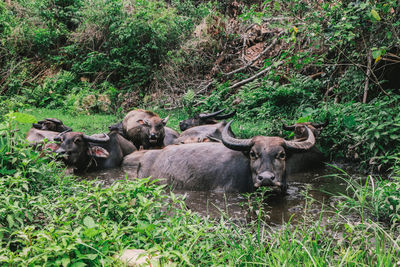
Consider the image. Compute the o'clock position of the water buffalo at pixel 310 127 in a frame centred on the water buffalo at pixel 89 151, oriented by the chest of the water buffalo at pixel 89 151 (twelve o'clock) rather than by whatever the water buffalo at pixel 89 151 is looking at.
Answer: the water buffalo at pixel 310 127 is roughly at 8 o'clock from the water buffalo at pixel 89 151.

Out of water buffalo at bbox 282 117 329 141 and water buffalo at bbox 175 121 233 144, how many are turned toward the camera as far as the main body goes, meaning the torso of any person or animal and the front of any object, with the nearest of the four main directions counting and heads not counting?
1

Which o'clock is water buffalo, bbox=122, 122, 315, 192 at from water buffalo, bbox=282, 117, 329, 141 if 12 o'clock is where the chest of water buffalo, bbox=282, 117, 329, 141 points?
water buffalo, bbox=122, 122, 315, 192 is roughly at 1 o'clock from water buffalo, bbox=282, 117, 329, 141.

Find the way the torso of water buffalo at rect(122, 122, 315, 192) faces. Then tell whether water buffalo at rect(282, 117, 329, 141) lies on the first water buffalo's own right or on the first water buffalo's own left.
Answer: on the first water buffalo's own left

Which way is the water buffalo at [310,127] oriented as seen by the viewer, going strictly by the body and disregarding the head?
toward the camera

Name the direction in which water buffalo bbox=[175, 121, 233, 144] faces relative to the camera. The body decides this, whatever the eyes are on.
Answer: to the viewer's left

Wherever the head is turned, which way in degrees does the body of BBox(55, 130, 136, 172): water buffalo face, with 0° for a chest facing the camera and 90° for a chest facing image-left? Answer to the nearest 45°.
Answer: approximately 45°

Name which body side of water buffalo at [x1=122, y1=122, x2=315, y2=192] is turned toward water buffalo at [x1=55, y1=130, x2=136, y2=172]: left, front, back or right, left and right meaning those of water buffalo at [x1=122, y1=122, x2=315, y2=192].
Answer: back

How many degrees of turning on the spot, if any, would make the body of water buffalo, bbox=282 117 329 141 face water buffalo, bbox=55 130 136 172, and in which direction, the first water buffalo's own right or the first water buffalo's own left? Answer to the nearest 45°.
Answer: approximately 90° to the first water buffalo's own right

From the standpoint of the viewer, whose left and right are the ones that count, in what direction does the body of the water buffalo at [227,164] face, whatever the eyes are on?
facing the viewer and to the right of the viewer

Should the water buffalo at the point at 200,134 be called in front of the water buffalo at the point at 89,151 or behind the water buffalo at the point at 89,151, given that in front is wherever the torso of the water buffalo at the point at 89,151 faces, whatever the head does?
behind

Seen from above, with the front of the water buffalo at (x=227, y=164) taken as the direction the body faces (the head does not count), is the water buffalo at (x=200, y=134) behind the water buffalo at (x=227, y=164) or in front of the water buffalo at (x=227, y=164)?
behind

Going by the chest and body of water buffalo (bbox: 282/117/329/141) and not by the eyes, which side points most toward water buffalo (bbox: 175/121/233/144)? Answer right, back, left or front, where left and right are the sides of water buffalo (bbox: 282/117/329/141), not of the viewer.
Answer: right

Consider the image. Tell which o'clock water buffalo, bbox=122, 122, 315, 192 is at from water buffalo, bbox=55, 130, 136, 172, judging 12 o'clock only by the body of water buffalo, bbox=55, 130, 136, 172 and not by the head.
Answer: water buffalo, bbox=122, 122, 315, 192 is roughly at 9 o'clock from water buffalo, bbox=55, 130, 136, 172.
